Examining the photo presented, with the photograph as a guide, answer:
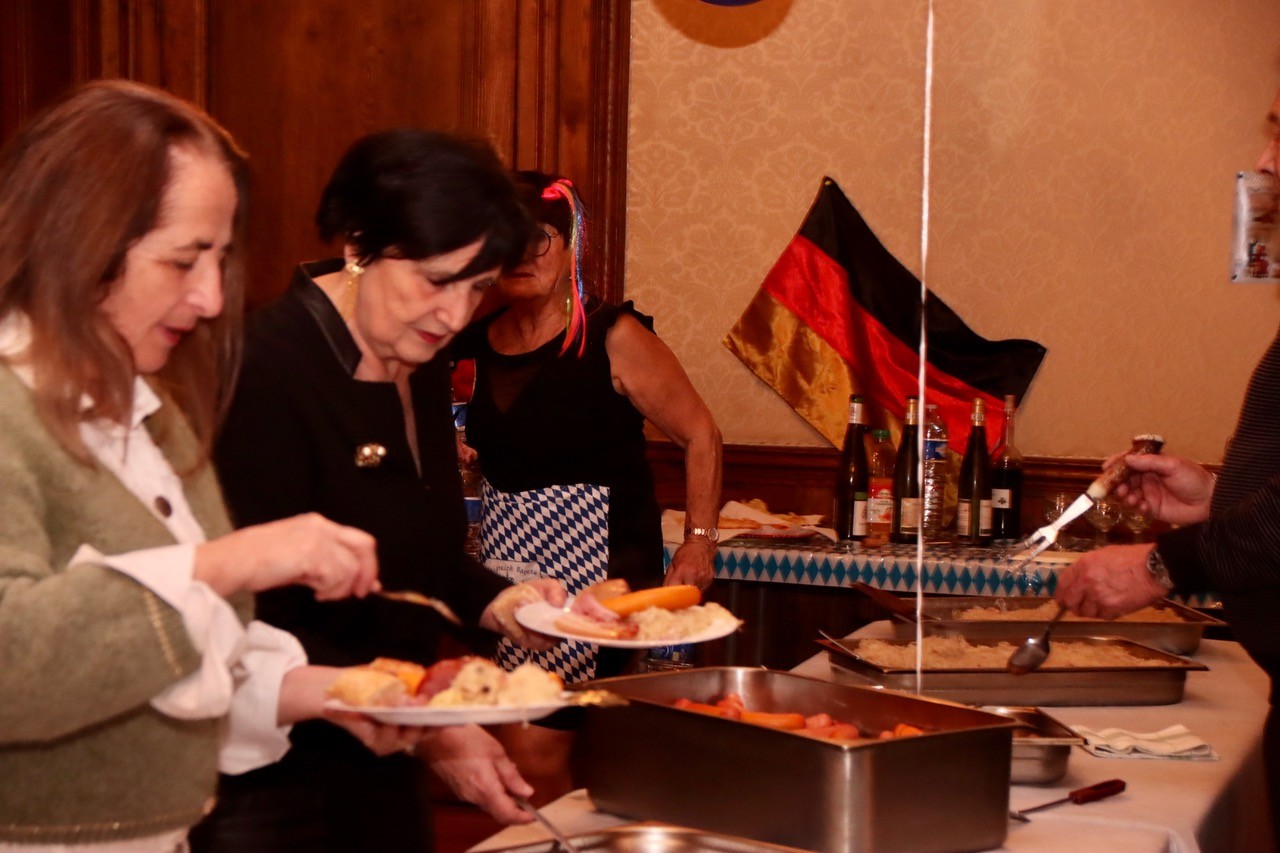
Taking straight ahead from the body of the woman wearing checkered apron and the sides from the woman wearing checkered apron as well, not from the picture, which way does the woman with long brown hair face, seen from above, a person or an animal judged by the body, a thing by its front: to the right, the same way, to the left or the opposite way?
to the left

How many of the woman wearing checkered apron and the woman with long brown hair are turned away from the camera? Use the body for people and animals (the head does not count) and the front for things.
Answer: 0

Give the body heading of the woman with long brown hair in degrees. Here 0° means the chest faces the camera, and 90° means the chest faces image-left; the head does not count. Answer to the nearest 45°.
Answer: approximately 315°

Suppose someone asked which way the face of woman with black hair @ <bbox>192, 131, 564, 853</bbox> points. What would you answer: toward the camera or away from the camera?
toward the camera

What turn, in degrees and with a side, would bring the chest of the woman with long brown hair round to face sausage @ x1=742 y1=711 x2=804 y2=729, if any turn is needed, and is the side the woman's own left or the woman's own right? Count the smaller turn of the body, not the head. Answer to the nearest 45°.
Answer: approximately 45° to the woman's own left

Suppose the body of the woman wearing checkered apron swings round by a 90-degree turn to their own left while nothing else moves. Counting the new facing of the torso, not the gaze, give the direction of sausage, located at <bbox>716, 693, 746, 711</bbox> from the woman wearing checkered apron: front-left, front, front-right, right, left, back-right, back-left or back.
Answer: front-right

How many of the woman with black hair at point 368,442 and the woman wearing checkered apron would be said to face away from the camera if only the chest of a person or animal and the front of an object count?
0

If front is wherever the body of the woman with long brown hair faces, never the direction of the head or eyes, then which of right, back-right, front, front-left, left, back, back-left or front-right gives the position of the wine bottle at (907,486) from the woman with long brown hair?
left

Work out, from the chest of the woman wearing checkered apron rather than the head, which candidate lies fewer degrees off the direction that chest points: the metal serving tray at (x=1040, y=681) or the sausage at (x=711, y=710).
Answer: the sausage

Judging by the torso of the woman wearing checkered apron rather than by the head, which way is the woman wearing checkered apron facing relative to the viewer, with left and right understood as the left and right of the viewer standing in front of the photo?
facing the viewer and to the left of the viewer

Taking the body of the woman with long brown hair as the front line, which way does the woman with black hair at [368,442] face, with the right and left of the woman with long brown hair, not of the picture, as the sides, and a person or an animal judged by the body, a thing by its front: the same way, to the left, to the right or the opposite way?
the same way

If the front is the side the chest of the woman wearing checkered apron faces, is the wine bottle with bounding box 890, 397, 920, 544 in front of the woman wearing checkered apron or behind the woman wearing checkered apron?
behind
